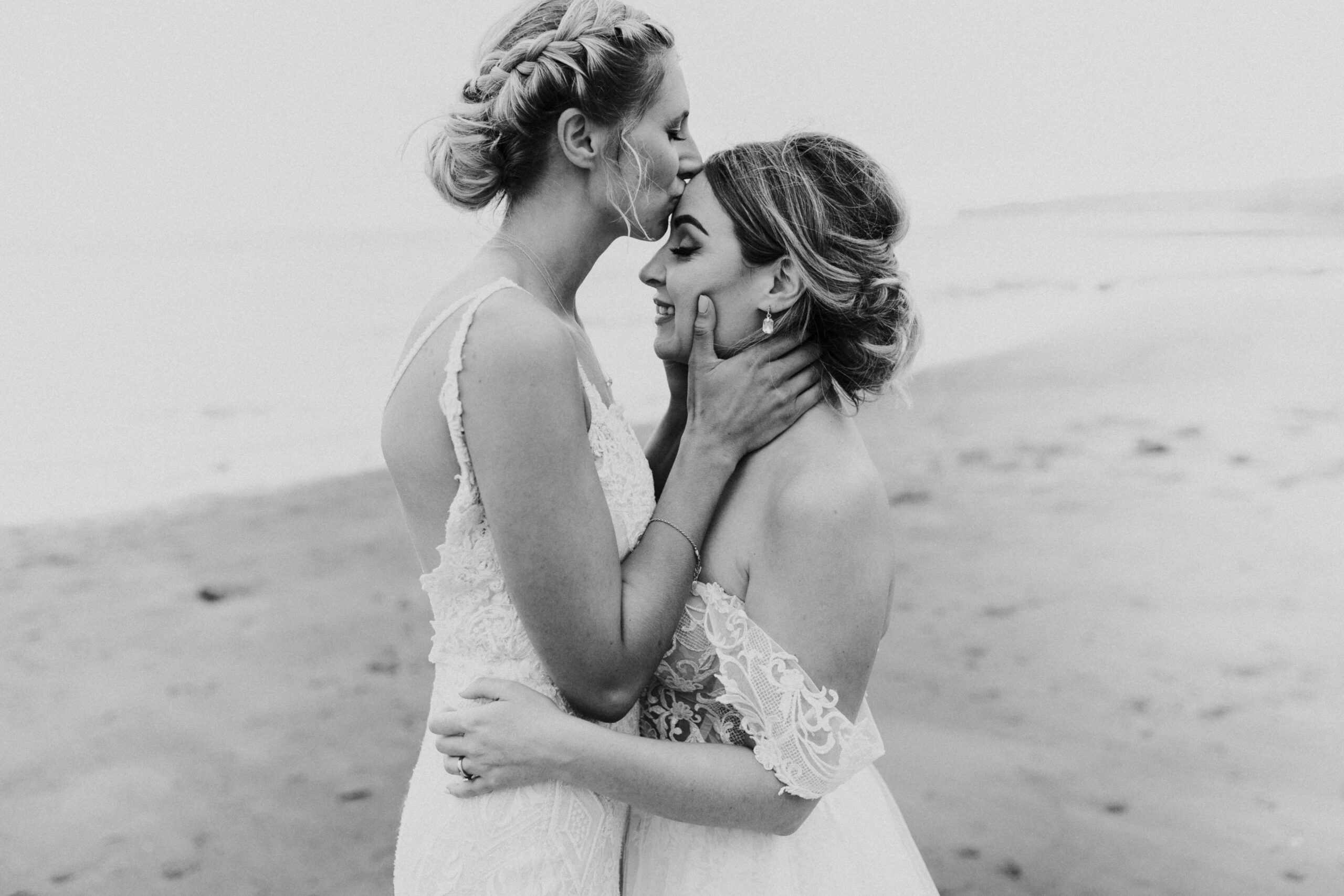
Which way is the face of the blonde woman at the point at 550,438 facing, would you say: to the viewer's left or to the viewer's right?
to the viewer's right

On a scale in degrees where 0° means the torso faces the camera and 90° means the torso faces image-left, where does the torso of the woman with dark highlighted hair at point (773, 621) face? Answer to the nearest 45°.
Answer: approximately 90°

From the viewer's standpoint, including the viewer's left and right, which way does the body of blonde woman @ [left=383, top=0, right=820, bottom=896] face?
facing to the right of the viewer

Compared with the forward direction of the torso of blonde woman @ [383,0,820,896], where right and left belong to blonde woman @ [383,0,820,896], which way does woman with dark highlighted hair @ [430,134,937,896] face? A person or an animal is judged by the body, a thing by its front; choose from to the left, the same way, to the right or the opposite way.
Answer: the opposite way

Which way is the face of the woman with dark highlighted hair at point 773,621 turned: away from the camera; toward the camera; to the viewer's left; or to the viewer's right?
to the viewer's left
